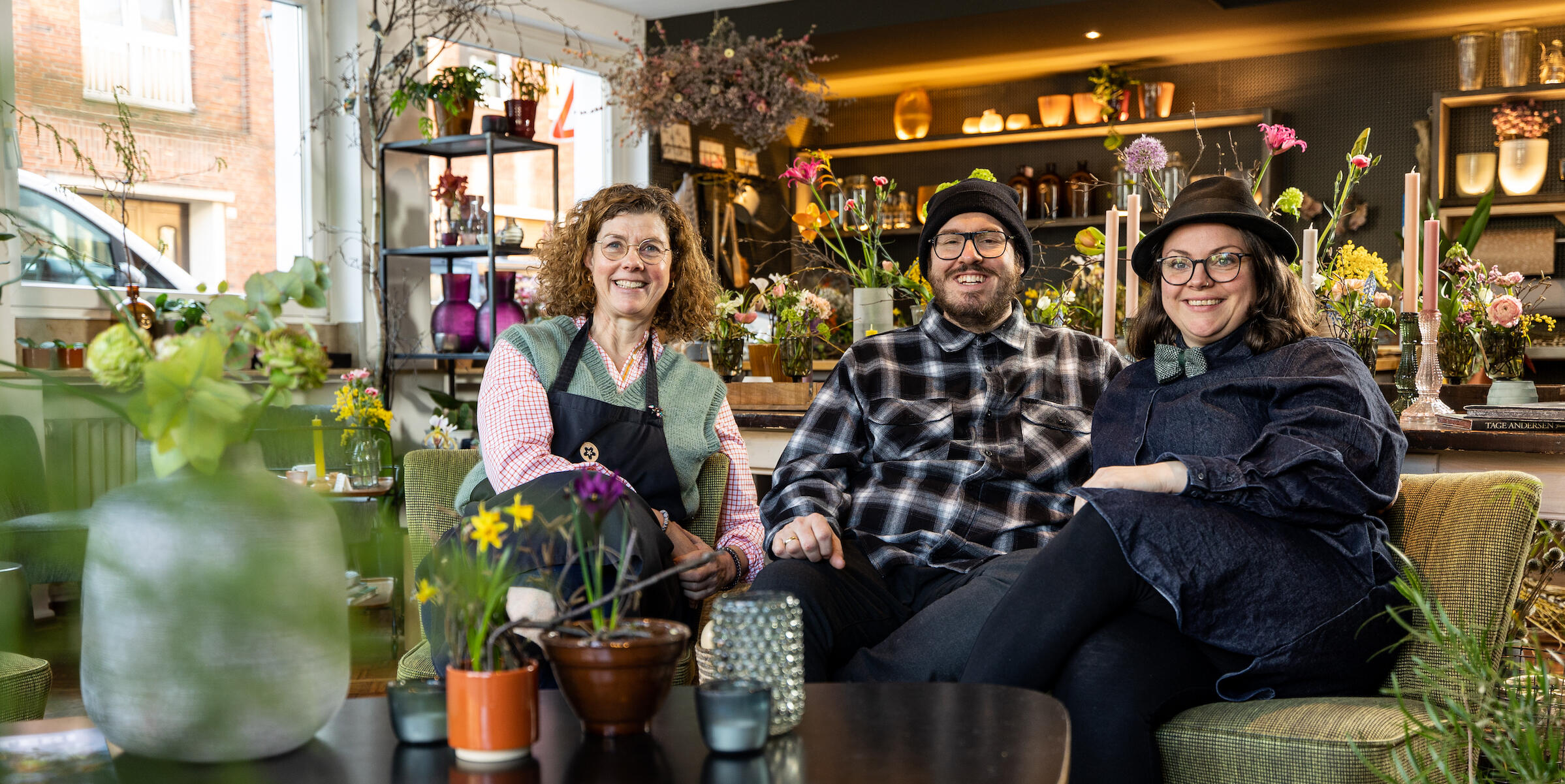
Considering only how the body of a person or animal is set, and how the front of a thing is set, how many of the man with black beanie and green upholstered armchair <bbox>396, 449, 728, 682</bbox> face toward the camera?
2

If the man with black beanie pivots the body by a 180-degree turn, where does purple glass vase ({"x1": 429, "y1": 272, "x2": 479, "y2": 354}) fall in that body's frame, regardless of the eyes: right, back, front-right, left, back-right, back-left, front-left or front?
front-left

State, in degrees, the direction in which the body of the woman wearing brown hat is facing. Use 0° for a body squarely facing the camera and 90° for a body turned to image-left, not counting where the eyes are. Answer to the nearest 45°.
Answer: approximately 45°

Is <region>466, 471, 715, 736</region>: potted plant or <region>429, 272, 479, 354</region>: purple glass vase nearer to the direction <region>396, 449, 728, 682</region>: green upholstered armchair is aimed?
the potted plant

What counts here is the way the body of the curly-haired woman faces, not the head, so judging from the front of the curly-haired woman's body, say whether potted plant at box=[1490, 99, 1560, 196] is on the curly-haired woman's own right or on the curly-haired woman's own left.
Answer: on the curly-haired woman's own left

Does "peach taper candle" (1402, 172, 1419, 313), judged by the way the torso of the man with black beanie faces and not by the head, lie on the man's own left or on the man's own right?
on the man's own left

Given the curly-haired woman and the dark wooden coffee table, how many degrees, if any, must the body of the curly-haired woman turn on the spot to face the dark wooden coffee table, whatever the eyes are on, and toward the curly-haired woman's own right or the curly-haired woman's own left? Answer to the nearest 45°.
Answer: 0° — they already face it

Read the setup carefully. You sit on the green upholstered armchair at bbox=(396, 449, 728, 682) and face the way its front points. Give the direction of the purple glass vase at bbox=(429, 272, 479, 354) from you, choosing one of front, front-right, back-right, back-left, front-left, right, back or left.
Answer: back

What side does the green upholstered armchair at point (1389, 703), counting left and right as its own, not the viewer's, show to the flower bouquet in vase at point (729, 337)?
right

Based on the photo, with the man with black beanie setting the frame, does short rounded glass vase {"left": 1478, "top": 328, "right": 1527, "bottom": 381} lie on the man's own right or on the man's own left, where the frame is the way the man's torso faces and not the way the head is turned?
on the man's own left

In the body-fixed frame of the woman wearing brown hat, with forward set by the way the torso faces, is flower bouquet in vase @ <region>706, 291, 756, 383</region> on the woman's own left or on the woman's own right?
on the woman's own right
